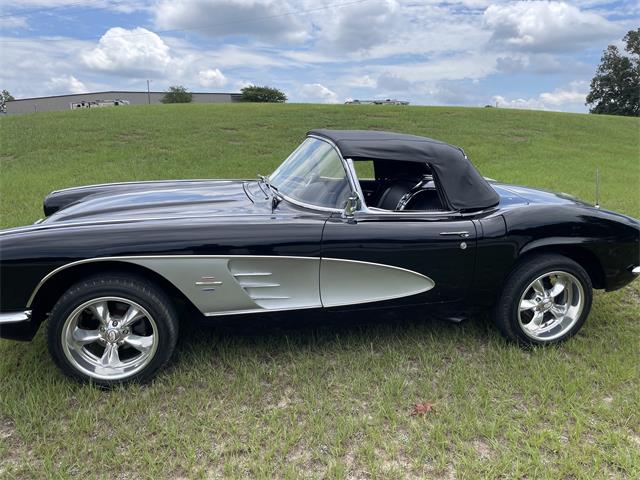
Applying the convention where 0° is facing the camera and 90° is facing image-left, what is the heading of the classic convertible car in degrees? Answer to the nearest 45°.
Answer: approximately 90°
